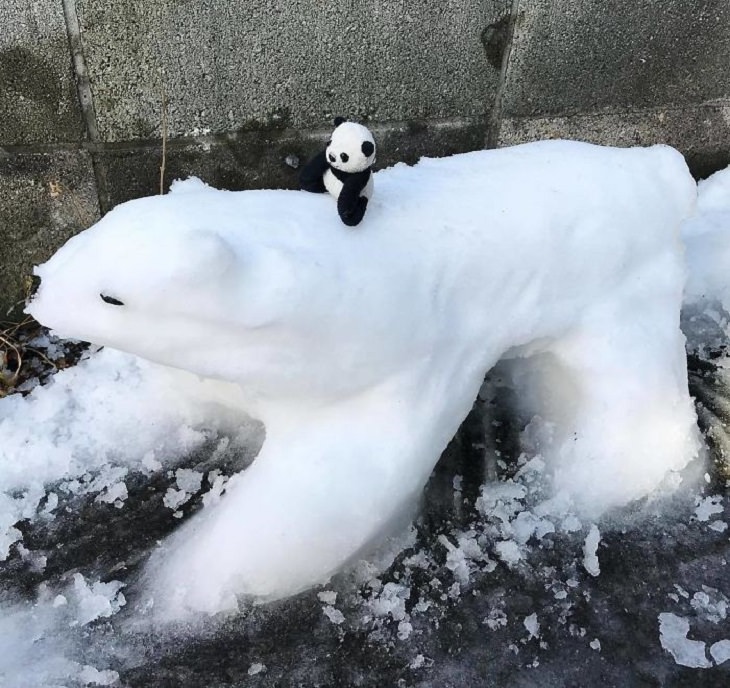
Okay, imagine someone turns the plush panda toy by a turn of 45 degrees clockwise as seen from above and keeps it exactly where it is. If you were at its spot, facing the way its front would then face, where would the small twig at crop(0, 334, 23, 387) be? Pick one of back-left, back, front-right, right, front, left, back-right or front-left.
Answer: front-right

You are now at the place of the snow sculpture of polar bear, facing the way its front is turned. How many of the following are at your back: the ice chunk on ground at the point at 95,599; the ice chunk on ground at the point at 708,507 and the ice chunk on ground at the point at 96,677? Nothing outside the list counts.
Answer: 1

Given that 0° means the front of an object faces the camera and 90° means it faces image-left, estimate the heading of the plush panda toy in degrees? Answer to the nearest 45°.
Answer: approximately 45°

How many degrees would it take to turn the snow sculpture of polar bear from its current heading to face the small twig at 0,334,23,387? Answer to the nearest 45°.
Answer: approximately 45° to its right

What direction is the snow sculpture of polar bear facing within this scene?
to the viewer's left

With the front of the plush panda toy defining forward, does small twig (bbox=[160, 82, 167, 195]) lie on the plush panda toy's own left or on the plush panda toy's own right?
on the plush panda toy's own right
